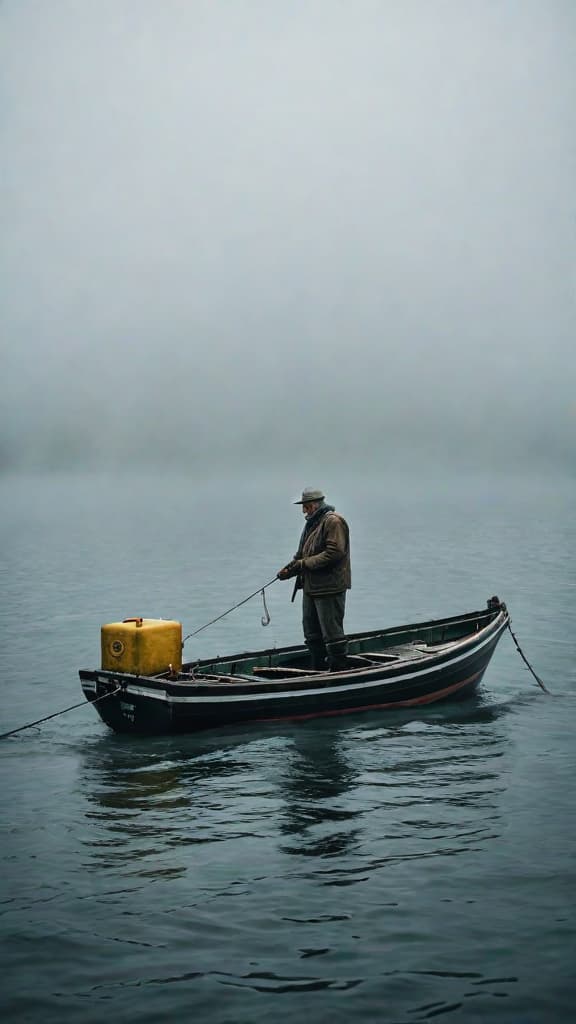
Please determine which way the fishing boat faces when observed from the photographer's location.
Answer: facing away from the viewer and to the right of the viewer

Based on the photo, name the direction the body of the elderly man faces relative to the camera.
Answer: to the viewer's left

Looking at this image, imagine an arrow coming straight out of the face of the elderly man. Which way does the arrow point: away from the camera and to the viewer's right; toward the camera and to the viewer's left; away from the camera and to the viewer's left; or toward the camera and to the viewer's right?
toward the camera and to the viewer's left
